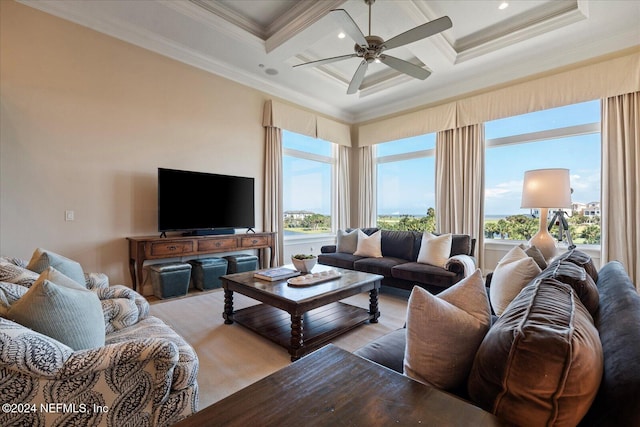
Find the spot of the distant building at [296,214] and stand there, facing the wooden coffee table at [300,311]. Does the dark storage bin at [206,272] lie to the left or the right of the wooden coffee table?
right

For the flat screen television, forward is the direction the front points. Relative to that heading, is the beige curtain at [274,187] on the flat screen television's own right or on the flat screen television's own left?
on the flat screen television's own left

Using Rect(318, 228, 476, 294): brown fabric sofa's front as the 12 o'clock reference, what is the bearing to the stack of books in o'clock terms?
The stack of books is roughly at 12 o'clock from the brown fabric sofa.

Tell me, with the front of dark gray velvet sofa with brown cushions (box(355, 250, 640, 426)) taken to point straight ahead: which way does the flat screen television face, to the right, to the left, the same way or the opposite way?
the opposite way

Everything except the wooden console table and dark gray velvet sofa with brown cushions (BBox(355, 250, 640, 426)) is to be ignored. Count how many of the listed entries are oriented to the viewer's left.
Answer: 1

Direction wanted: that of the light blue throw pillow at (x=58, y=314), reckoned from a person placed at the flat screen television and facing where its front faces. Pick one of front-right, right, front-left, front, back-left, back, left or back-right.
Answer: front-right

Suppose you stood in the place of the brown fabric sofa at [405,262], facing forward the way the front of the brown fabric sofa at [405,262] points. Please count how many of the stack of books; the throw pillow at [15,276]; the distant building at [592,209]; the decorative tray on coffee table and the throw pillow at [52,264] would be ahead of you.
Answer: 4

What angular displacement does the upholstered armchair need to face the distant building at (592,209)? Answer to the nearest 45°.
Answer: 0° — it already faces it

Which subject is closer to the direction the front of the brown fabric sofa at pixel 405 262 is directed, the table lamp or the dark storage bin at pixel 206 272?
the dark storage bin

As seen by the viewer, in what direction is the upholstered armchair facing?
to the viewer's right

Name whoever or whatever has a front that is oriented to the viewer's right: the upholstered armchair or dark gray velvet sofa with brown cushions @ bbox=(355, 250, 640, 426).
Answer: the upholstered armchair

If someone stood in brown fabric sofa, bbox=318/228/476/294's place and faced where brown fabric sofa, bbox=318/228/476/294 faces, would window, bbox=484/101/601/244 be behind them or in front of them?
behind

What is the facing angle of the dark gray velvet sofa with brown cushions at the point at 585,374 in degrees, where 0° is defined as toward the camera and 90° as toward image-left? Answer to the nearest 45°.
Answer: approximately 90°

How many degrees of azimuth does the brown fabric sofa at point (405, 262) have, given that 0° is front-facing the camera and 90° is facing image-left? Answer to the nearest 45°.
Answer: approximately 45°

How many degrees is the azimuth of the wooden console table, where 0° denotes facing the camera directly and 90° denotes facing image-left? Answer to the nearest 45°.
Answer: approximately 315°

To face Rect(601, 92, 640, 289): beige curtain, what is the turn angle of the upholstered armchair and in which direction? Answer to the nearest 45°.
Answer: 0° — it already faces it

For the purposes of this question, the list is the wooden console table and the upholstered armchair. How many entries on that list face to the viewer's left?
0

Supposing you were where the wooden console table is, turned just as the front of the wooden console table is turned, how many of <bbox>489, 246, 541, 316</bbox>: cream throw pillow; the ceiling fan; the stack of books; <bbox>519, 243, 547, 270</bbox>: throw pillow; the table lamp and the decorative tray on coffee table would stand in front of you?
6

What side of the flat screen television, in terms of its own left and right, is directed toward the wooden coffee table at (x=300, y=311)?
front
